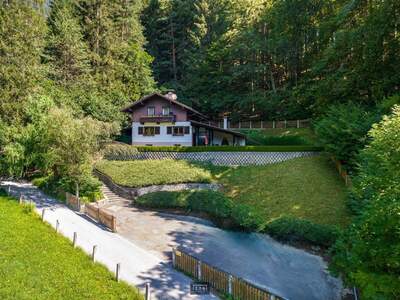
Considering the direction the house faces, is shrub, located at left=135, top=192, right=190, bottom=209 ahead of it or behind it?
ahead

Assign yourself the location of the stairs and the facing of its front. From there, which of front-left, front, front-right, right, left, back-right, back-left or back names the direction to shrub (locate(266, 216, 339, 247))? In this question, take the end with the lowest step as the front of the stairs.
front

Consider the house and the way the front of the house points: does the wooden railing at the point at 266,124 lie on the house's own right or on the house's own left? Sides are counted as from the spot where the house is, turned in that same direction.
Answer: on the house's own left

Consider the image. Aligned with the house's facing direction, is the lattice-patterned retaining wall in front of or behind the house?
in front

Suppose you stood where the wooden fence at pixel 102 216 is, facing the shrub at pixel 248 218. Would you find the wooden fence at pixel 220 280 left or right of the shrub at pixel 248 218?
right

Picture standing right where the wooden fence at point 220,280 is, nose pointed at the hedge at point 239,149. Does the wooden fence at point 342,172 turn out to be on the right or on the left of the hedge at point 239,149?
right

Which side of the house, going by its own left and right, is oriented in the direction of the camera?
front
